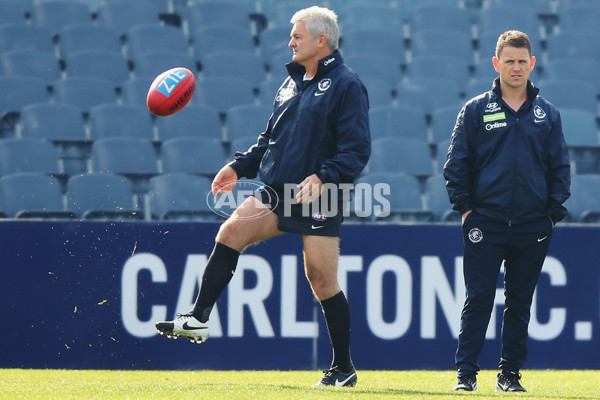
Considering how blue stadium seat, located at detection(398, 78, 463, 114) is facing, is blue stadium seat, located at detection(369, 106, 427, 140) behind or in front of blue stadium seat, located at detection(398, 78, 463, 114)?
in front

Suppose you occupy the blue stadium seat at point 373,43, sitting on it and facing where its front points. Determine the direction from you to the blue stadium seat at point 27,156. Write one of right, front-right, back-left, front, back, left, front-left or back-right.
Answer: front-right

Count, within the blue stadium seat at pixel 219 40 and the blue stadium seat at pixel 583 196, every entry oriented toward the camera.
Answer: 2

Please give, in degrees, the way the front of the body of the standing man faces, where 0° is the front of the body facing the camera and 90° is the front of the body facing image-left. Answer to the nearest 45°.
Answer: approximately 0°

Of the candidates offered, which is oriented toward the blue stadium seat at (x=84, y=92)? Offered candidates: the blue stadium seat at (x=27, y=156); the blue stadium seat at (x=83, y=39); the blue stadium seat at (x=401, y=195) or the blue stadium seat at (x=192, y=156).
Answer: the blue stadium seat at (x=83, y=39)

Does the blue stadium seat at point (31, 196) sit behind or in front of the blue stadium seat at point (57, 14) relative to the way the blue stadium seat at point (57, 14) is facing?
in front

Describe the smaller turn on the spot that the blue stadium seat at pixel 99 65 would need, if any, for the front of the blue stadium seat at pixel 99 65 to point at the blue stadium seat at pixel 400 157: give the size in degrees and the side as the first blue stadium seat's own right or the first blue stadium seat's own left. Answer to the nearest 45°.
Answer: approximately 45° to the first blue stadium seat's own left

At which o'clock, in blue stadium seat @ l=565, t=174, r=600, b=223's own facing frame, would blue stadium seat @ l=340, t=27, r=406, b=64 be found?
blue stadium seat @ l=340, t=27, r=406, b=64 is roughly at 4 o'clock from blue stadium seat @ l=565, t=174, r=600, b=223.

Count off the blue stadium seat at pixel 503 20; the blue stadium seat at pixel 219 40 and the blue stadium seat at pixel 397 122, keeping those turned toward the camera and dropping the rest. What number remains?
3

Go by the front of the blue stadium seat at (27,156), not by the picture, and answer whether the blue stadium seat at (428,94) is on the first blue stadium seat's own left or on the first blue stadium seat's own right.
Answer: on the first blue stadium seat's own left

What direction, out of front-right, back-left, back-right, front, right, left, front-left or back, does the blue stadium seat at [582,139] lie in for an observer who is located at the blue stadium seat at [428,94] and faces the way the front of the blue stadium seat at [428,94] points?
left

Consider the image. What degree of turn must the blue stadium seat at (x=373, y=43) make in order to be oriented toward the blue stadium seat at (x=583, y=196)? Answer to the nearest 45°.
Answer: approximately 45° to its left

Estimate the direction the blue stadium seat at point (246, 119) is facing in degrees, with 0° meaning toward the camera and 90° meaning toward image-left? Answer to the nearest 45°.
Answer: approximately 0°
